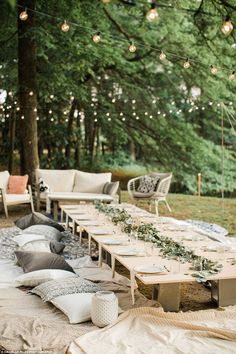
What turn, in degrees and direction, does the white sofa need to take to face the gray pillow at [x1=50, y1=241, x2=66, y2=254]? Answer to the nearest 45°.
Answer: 0° — it already faces it

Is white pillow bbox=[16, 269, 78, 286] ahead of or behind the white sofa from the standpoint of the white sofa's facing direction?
ahead

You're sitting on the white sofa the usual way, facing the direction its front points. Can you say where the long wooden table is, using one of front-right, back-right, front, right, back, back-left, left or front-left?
front

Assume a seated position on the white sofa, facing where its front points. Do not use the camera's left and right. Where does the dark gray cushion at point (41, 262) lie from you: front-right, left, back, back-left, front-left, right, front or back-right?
front

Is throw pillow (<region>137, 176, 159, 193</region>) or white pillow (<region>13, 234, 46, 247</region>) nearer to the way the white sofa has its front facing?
the white pillow

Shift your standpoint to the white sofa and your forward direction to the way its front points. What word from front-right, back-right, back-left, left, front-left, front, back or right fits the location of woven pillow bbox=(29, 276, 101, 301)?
front

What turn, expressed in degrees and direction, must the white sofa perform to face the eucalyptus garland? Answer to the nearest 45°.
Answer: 0° — it already faces it

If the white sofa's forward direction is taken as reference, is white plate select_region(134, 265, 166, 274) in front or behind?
in front

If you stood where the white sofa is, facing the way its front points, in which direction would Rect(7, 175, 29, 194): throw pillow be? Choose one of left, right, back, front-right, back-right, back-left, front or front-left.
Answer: right

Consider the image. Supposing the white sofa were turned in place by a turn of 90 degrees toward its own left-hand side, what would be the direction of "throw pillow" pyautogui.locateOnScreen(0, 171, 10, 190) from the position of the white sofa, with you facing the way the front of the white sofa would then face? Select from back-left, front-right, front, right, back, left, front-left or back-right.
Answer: back

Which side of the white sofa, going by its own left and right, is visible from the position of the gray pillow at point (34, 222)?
front

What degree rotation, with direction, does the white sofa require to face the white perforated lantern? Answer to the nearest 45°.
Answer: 0° — it already faces it

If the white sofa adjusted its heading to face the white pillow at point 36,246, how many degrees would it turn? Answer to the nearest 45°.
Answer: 0° — it already faces it

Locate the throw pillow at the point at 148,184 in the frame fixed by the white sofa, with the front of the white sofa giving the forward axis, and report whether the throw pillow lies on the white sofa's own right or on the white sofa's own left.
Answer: on the white sofa's own left

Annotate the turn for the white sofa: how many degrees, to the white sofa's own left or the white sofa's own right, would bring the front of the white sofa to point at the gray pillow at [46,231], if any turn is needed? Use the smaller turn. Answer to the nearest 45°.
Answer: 0° — it already faces it

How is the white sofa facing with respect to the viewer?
toward the camera
